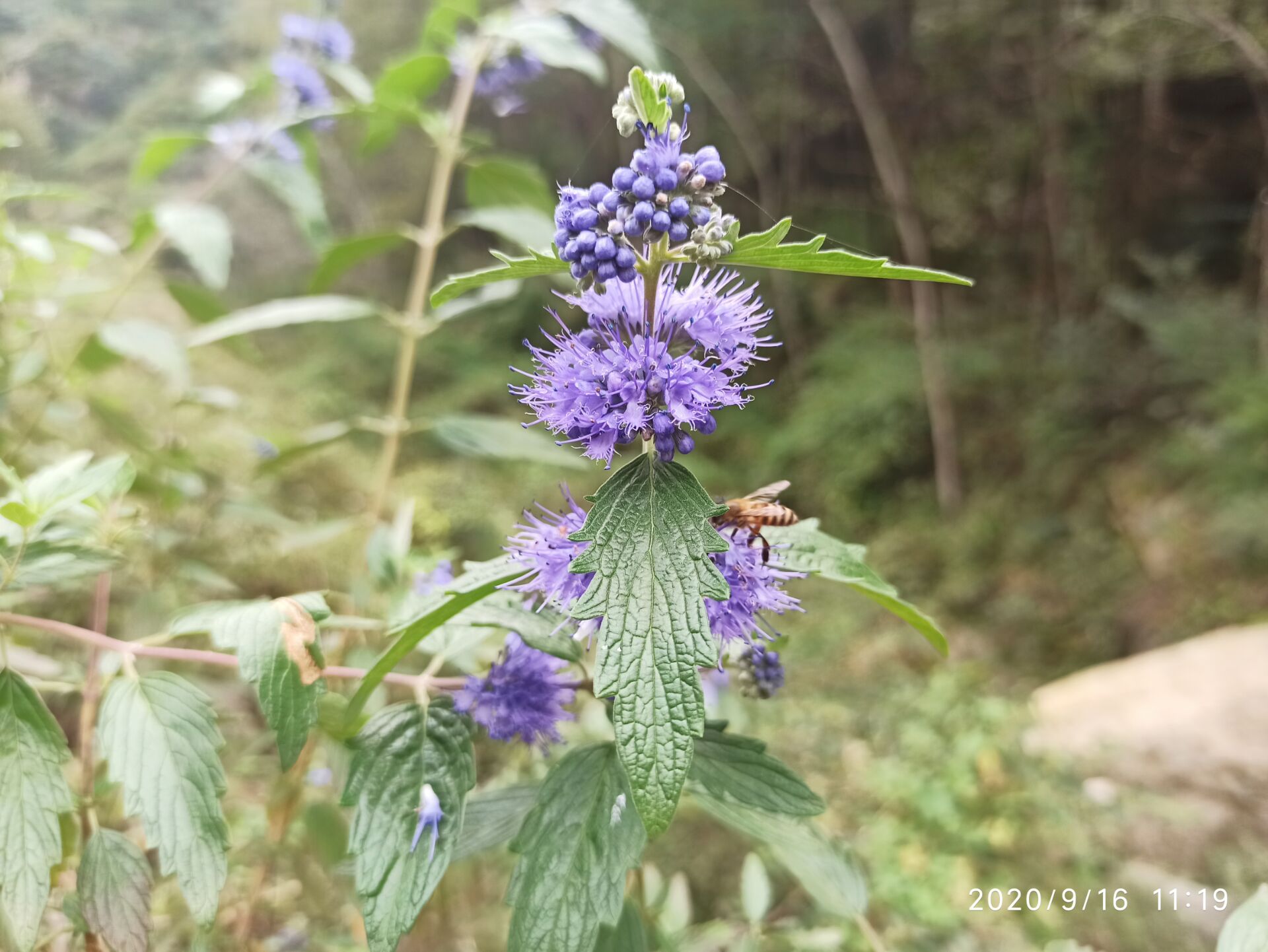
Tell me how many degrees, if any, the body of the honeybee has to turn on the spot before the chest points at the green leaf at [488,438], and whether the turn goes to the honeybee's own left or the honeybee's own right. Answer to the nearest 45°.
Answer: approximately 45° to the honeybee's own right

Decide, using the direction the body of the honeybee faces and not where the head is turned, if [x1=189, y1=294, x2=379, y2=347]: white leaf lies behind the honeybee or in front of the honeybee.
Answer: in front

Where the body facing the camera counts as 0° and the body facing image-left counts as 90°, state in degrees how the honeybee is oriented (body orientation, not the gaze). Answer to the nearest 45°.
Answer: approximately 90°
